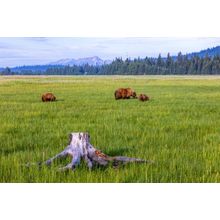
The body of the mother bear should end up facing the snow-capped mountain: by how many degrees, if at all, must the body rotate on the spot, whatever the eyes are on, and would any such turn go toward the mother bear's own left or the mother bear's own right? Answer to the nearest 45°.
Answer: approximately 90° to the mother bear's own left
